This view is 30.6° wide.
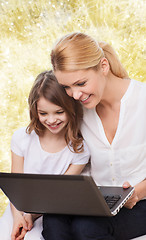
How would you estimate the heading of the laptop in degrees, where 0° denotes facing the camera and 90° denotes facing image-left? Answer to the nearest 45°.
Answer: approximately 225°

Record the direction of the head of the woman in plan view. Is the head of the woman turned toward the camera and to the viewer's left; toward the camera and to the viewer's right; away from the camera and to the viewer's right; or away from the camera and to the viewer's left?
toward the camera and to the viewer's left

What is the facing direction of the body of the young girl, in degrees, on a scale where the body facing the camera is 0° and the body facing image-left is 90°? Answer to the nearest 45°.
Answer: approximately 0°

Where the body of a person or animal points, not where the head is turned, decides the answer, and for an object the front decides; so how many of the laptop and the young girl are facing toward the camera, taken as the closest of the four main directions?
1
